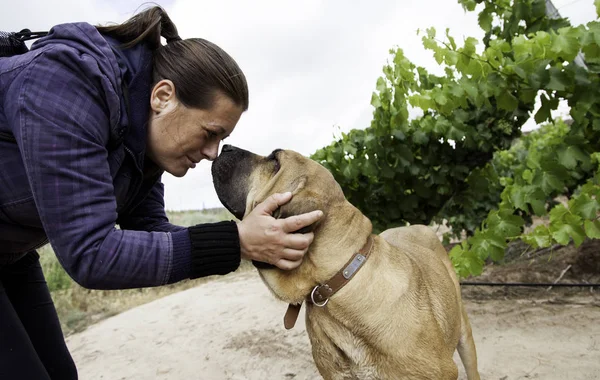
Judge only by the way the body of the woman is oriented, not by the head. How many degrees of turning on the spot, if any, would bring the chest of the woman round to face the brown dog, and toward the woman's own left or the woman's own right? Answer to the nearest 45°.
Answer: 0° — they already face it

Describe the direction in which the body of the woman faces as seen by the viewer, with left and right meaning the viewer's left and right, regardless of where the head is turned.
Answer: facing to the right of the viewer

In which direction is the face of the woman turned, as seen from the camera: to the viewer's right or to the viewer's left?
to the viewer's right
